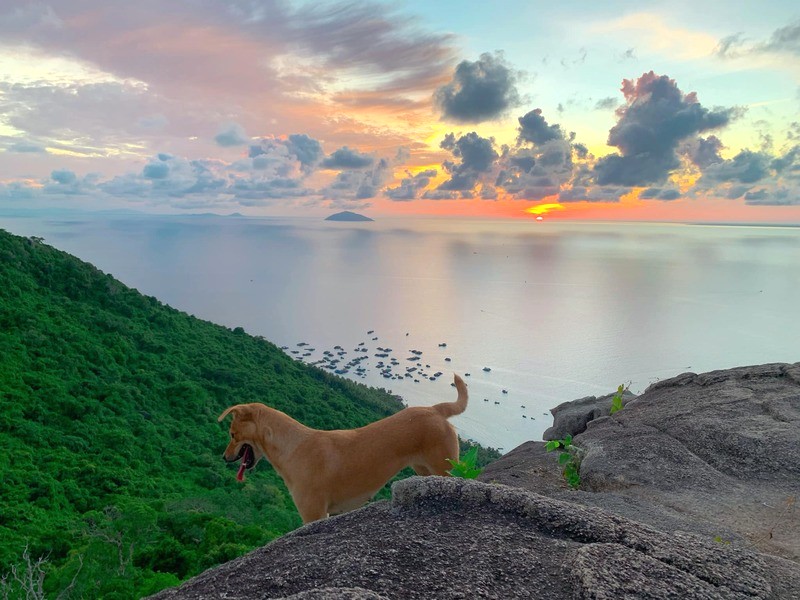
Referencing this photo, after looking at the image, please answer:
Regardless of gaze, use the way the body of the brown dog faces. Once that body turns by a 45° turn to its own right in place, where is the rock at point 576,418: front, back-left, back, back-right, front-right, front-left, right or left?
right

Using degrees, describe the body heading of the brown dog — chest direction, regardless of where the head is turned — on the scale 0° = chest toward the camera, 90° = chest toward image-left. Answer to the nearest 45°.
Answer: approximately 90°
